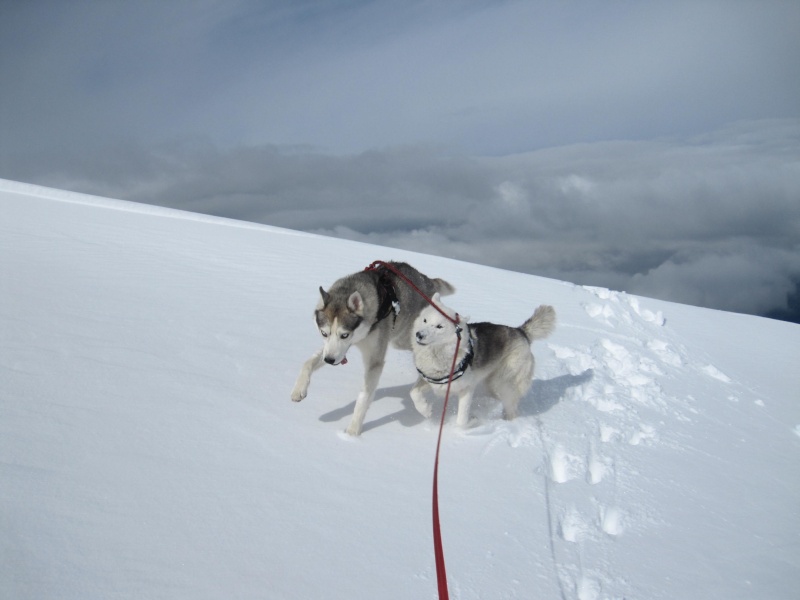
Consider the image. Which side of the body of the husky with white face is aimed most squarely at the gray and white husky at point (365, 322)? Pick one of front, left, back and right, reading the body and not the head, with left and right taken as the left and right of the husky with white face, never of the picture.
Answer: front

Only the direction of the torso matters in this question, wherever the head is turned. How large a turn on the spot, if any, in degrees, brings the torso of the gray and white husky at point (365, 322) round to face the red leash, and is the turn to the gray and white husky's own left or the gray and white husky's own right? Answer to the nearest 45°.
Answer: approximately 45° to the gray and white husky's own left

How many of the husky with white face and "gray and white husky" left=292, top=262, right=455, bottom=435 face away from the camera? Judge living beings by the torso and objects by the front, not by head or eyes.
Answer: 0

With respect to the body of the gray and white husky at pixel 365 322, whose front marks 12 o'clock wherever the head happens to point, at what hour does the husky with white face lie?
The husky with white face is roughly at 7 o'clock from the gray and white husky.
